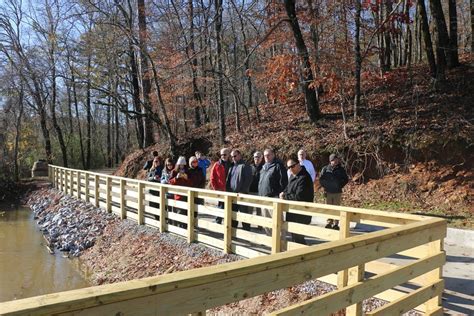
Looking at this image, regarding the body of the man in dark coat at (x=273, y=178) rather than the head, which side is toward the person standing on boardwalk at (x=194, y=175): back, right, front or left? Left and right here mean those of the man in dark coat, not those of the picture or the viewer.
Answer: right

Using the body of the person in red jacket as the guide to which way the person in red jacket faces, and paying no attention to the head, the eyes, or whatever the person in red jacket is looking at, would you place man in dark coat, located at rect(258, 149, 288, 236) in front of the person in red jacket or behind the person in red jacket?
in front

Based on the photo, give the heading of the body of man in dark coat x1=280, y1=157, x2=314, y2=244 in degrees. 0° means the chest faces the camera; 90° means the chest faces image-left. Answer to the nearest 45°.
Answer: approximately 45°

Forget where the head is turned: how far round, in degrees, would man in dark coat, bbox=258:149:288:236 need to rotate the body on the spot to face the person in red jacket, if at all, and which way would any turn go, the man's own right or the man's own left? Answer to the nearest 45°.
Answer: approximately 90° to the man's own right

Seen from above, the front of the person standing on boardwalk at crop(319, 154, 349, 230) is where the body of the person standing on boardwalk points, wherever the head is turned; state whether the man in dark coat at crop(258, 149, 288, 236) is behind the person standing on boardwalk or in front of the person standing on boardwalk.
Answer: in front

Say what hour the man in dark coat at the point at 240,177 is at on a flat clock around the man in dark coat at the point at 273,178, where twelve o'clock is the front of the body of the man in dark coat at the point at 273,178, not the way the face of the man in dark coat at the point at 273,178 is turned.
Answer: the man in dark coat at the point at 240,177 is roughly at 3 o'clock from the man in dark coat at the point at 273,178.

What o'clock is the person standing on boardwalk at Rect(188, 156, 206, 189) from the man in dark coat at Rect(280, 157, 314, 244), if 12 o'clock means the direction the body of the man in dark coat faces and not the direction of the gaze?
The person standing on boardwalk is roughly at 3 o'clock from the man in dark coat.

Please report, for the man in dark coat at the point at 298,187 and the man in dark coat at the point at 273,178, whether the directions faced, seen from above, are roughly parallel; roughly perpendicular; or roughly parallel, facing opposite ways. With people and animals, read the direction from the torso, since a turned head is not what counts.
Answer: roughly parallel

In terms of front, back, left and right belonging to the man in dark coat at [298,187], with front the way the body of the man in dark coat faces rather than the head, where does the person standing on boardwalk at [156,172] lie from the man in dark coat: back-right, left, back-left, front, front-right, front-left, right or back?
right

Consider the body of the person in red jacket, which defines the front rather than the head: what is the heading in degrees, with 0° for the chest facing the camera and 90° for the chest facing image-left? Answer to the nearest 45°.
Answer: approximately 315°

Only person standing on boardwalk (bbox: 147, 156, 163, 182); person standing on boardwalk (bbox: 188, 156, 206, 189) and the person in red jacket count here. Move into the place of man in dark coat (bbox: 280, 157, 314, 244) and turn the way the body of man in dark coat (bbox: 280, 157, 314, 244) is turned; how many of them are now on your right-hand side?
3

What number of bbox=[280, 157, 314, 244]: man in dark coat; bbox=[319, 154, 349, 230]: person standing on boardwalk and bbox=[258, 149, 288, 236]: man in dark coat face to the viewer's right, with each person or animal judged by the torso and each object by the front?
0

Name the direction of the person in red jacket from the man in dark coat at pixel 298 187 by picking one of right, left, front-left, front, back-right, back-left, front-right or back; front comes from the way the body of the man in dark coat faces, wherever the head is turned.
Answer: right
